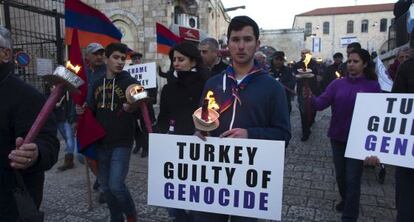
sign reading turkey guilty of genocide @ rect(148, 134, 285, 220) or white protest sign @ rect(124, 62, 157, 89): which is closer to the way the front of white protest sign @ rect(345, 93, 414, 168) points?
the sign reading turkey guilty of genocide

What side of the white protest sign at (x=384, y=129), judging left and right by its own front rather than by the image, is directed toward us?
front

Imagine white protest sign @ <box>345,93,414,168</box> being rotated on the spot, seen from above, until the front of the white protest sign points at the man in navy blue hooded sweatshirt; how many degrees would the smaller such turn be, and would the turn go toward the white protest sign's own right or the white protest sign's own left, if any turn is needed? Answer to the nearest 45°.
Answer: approximately 45° to the white protest sign's own right

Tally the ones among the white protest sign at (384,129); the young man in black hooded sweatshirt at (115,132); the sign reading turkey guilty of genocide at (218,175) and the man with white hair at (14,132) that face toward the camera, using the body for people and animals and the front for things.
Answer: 4

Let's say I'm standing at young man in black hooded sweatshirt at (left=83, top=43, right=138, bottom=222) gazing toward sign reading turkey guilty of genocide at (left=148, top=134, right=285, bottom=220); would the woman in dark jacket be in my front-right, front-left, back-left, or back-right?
front-left

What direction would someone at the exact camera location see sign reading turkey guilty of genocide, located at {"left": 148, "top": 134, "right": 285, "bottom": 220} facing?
facing the viewer

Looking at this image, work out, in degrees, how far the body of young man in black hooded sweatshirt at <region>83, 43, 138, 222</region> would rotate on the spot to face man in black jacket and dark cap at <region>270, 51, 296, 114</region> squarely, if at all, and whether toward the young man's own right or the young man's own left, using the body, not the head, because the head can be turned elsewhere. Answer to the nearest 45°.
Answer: approximately 135° to the young man's own left

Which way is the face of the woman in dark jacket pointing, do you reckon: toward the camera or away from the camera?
toward the camera

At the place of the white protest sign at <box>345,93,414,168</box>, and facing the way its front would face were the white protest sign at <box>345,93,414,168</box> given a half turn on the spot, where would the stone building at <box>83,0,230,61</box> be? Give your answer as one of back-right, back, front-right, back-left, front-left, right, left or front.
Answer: front-left

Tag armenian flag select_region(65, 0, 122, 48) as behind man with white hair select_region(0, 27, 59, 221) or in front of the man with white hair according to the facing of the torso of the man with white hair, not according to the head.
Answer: behind

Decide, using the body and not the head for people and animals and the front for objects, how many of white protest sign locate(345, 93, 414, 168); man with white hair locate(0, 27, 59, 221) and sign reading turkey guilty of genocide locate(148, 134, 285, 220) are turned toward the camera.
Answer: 3

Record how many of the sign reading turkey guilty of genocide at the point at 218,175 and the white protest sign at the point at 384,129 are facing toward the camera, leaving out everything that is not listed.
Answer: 2

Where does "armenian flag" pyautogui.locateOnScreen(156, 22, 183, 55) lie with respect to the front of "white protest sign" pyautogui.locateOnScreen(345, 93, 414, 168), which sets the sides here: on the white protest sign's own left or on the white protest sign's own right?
on the white protest sign's own right

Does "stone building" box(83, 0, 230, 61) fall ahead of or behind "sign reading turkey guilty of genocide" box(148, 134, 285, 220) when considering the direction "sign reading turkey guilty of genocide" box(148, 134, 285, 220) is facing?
behind

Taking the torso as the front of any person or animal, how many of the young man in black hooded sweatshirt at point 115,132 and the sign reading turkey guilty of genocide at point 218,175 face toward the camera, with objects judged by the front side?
2
